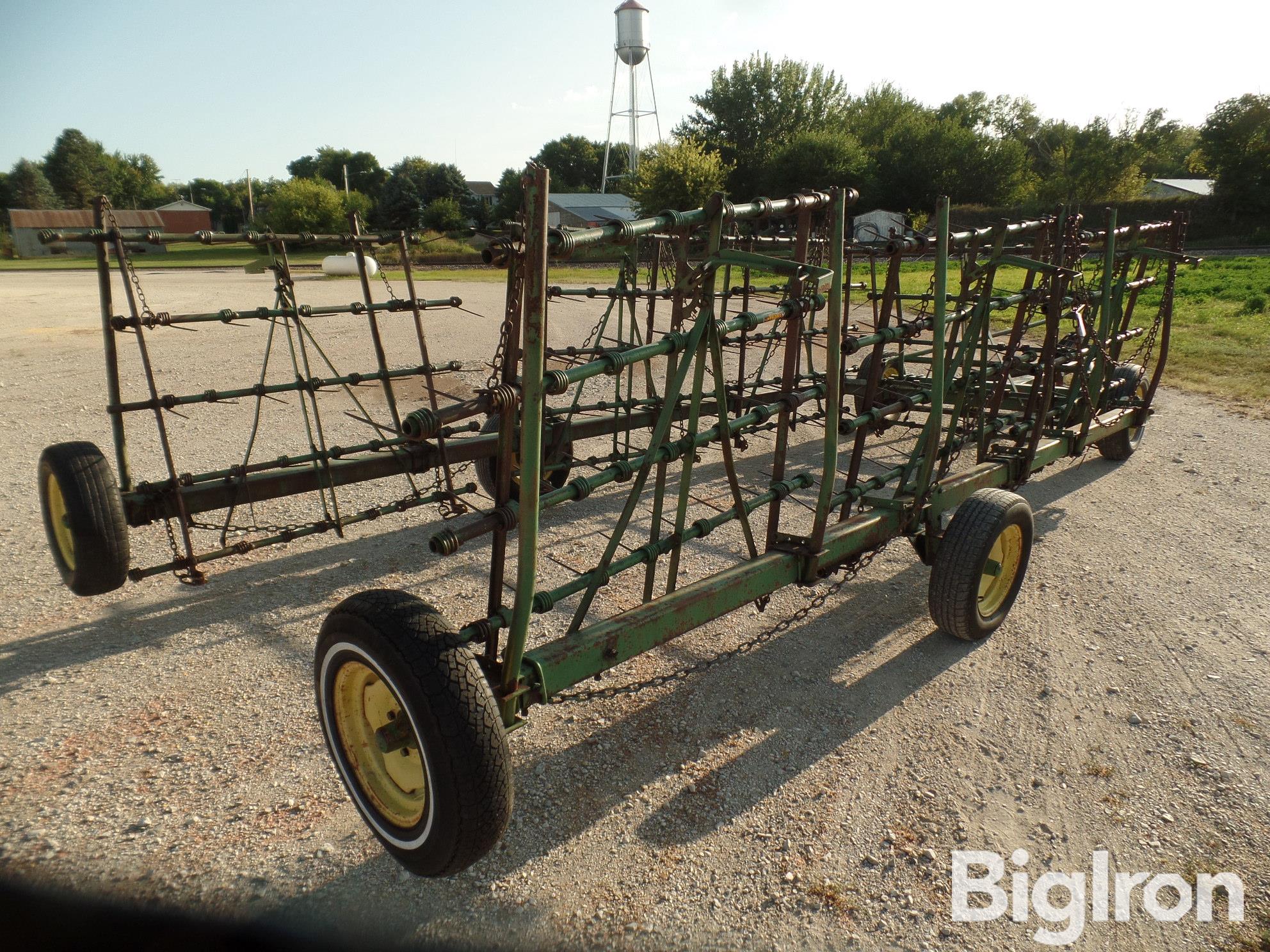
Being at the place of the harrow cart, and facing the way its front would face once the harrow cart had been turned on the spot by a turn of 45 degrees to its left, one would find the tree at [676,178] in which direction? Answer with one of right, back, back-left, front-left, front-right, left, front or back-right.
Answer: front

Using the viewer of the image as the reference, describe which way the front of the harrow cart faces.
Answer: facing away from the viewer and to the right of the viewer

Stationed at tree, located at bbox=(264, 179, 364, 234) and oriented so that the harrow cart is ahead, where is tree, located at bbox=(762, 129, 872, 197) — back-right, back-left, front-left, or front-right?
front-left

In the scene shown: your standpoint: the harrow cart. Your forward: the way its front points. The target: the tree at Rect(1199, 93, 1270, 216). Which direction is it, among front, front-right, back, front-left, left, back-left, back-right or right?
front

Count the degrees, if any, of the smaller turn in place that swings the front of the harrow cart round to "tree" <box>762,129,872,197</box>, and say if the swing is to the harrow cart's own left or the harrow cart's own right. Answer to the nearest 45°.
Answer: approximately 45° to the harrow cart's own left

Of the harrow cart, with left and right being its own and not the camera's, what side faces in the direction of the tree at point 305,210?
left
